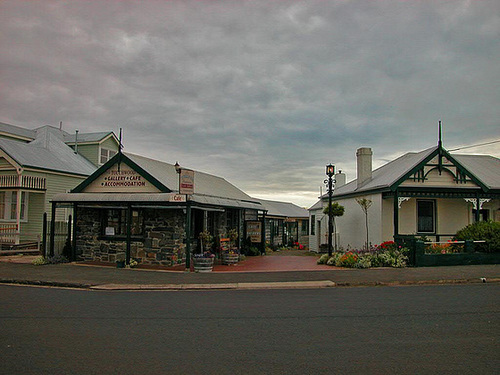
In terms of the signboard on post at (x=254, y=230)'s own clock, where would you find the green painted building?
The green painted building is roughly at 3 o'clock from the signboard on post.

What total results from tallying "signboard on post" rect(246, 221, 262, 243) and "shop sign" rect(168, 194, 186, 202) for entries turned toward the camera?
2

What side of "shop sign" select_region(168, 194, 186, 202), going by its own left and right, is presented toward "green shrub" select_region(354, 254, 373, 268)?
left

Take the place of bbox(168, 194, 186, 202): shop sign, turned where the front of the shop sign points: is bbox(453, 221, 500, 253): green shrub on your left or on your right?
on your left

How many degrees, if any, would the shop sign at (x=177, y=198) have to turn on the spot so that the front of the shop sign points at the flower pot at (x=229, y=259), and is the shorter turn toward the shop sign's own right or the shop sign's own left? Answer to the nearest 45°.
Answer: approximately 135° to the shop sign's own left

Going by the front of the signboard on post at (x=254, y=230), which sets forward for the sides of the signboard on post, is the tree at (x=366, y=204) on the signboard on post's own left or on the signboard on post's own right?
on the signboard on post's own left

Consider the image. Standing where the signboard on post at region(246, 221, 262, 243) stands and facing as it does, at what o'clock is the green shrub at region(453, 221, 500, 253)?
The green shrub is roughly at 10 o'clock from the signboard on post.

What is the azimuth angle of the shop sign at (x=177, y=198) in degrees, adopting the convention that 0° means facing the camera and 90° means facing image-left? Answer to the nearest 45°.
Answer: approximately 0°

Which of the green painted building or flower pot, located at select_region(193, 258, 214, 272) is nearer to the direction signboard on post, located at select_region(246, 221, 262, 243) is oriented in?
the flower pot
